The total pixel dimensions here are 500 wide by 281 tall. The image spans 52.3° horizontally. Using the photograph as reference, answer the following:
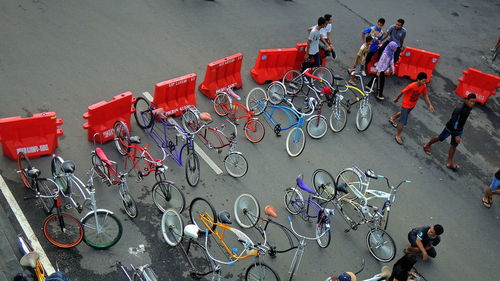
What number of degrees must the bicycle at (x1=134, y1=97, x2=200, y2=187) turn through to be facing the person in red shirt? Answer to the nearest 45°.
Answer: approximately 45° to its left

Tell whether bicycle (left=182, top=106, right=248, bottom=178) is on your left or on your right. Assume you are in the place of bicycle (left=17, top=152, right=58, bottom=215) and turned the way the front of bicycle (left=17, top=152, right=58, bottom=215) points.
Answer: on your left

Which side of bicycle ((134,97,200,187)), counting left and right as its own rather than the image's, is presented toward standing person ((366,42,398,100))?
left

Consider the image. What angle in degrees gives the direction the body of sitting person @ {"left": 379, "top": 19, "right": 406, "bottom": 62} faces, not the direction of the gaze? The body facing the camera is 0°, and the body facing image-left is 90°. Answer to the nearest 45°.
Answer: approximately 45°

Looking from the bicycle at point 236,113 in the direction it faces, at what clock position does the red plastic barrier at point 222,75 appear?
The red plastic barrier is roughly at 7 o'clock from the bicycle.

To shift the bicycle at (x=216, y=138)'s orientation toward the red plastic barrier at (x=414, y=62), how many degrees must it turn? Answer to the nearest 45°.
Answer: approximately 90° to its left

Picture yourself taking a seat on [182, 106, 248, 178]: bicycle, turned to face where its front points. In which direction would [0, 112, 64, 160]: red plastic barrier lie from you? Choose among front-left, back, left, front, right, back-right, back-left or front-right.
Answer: back-right
